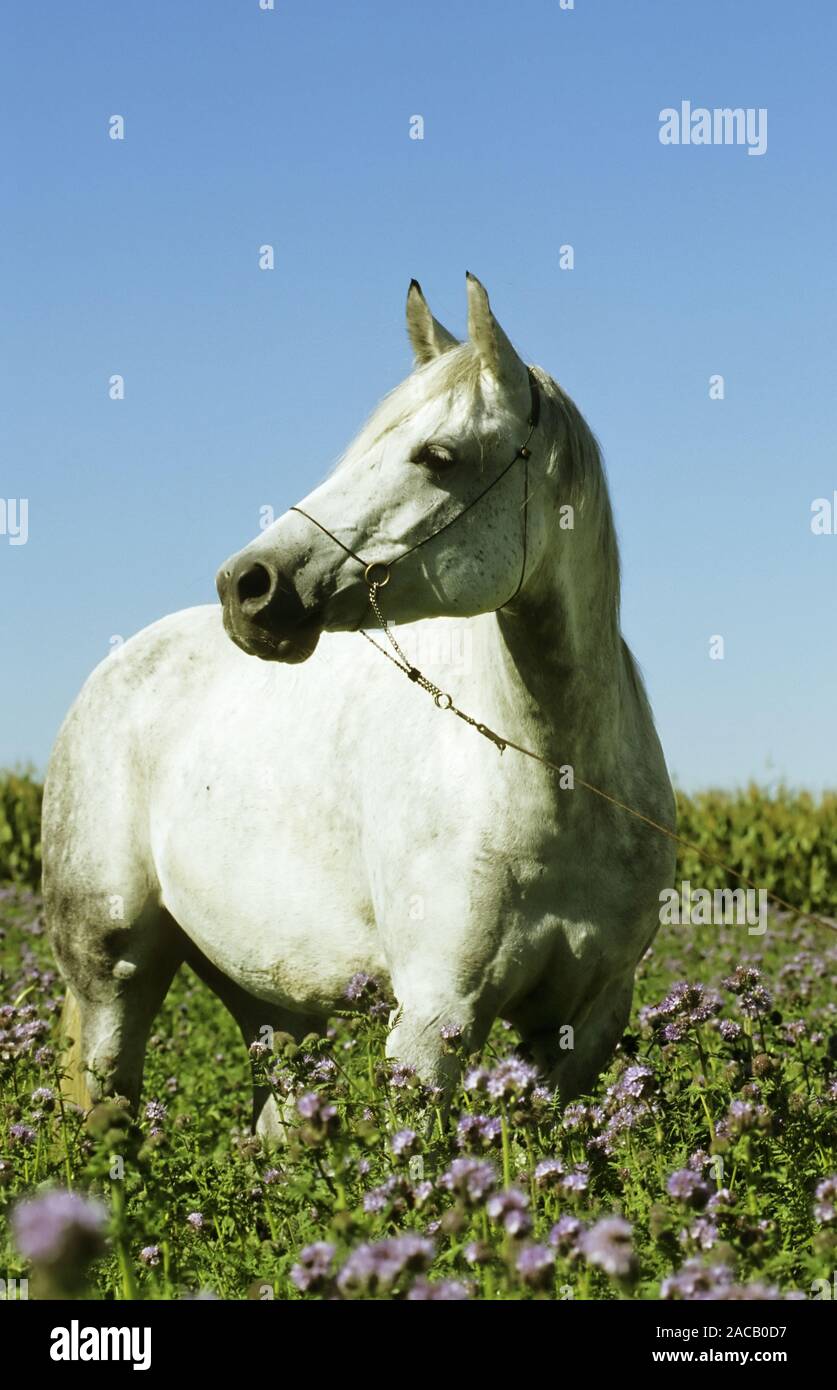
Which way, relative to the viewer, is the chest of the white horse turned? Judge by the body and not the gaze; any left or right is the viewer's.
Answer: facing the viewer and to the right of the viewer

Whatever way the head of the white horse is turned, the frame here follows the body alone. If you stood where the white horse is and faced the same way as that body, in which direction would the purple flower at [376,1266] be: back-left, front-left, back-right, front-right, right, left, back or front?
front-right

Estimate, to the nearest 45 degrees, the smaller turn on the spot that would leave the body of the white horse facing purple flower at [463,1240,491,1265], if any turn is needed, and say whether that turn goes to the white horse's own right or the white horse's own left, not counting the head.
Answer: approximately 45° to the white horse's own right

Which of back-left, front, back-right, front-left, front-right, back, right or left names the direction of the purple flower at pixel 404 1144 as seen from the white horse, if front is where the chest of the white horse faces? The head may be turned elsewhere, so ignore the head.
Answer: front-right

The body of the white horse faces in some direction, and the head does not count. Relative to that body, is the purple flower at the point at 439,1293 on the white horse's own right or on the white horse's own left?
on the white horse's own right

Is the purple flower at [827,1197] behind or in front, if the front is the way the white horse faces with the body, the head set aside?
in front

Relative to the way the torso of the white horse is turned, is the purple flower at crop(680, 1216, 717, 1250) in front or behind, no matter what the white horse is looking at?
in front
